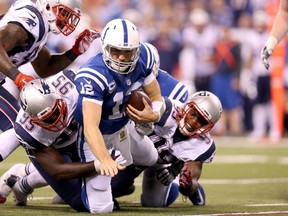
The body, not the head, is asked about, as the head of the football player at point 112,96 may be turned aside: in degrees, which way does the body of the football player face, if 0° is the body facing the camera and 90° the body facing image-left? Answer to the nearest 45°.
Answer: approximately 0°

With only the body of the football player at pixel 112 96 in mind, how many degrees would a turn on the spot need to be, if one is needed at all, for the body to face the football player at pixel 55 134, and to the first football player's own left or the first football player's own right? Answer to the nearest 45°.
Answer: approximately 90° to the first football player's own right

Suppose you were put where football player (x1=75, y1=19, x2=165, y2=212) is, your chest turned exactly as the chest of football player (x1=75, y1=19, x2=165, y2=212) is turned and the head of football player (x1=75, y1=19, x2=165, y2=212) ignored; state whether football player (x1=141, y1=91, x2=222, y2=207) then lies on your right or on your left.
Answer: on your left

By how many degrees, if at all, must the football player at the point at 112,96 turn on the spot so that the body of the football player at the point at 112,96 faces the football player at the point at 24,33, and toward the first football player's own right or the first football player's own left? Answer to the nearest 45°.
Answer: approximately 135° to the first football player's own right
